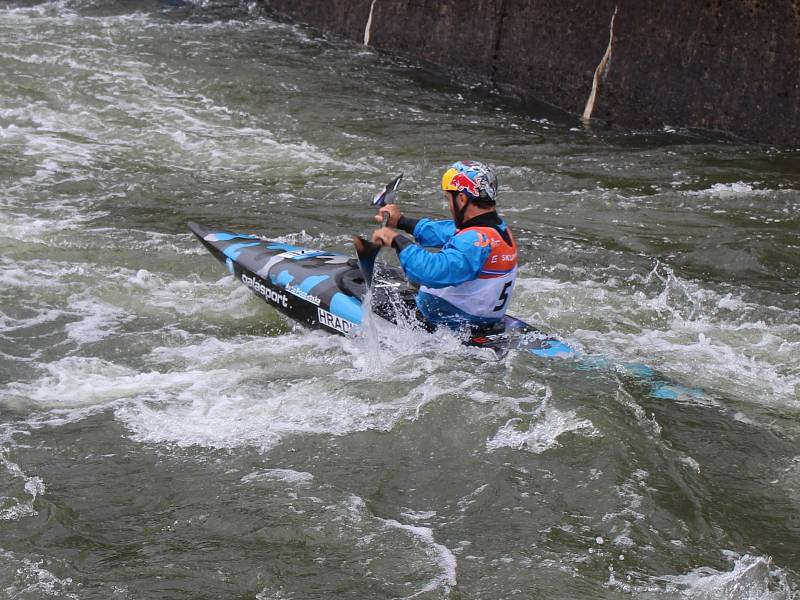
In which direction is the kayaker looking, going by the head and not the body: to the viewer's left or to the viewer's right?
to the viewer's left

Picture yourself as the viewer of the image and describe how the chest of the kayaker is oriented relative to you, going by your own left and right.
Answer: facing away from the viewer and to the left of the viewer
